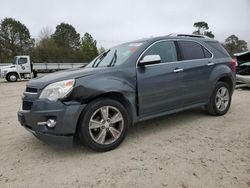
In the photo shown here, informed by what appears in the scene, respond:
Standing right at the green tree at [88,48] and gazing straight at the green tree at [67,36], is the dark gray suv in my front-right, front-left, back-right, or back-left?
back-left

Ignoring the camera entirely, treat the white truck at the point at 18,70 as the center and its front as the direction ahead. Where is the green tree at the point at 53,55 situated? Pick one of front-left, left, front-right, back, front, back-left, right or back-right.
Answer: right

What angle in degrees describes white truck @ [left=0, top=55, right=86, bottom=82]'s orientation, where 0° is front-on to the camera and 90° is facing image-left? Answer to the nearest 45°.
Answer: approximately 90°

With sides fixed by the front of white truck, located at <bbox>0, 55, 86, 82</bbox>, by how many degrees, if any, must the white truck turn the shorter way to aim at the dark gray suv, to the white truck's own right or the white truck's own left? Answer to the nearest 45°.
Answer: approximately 90° to the white truck's own left

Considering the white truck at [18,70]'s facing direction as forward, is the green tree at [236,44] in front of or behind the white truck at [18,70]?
behind

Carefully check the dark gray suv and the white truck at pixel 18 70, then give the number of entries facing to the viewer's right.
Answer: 0

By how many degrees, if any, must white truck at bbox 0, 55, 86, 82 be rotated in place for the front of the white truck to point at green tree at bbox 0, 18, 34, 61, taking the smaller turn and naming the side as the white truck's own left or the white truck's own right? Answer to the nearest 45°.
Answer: approximately 90° to the white truck's own right

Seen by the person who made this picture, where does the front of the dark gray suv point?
facing the viewer and to the left of the viewer

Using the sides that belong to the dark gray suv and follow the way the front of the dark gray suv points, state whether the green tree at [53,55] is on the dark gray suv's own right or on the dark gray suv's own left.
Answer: on the dark gray suv's own right
